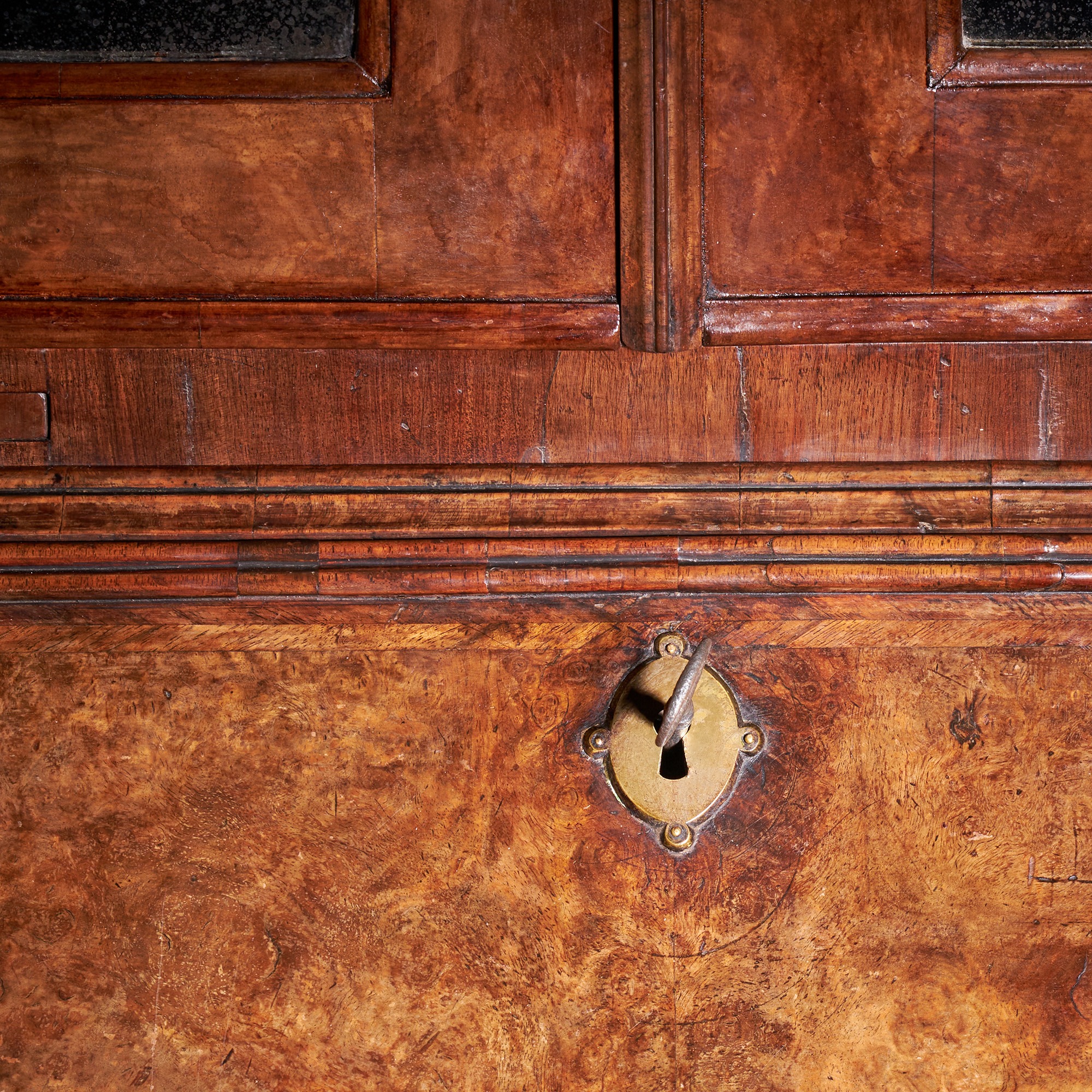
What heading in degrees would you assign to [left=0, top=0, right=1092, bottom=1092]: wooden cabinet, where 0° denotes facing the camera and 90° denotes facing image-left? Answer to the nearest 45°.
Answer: approximately 0°
